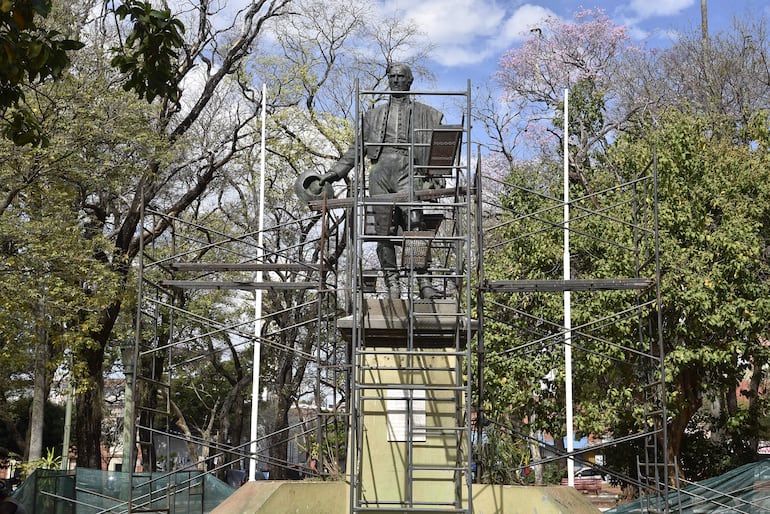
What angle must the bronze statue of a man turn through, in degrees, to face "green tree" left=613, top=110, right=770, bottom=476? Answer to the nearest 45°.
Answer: approximately 135° to its left

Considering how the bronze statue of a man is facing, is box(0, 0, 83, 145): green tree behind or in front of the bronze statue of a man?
in front

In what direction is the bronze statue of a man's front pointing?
toward the camera
